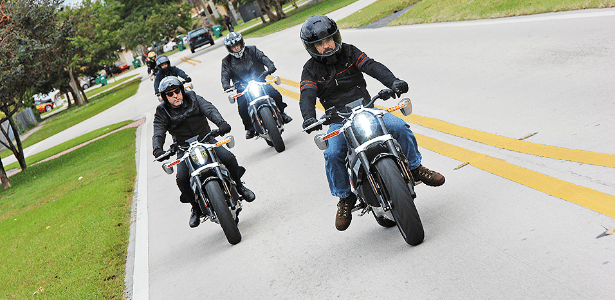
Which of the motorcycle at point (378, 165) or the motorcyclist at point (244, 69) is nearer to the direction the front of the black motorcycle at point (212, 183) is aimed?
the motorcycle

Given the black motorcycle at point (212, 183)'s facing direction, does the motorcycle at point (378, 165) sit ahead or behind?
ahead

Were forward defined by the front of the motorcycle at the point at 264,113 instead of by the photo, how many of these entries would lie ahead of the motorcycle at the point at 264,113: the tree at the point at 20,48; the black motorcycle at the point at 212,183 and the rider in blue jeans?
2

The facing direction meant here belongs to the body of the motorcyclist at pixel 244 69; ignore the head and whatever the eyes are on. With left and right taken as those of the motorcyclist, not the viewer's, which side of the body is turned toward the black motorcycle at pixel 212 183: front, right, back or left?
front

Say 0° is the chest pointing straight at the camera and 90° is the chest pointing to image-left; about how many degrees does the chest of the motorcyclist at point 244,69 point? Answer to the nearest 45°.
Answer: approximately 0°

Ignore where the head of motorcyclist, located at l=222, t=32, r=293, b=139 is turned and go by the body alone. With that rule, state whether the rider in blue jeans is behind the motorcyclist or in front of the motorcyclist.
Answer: in front

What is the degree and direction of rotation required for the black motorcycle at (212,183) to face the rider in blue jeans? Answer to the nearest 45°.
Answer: approximately 45° to its left

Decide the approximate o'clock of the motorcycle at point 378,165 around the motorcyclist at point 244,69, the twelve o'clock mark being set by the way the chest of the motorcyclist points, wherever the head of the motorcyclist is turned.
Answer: The motorcycle is roughly at 12 o'clock from the motorcyclist.

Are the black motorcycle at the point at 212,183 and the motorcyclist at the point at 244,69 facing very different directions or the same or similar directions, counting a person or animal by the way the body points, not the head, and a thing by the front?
same or similar directions

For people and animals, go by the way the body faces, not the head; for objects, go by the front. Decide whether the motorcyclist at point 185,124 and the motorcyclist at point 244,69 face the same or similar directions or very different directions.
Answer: same or similar directions

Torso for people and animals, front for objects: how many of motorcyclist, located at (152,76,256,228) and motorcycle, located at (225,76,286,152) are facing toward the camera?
2

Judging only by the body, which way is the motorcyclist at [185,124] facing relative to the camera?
toward the camera

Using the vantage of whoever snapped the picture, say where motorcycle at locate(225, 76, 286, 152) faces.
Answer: facing the viewer

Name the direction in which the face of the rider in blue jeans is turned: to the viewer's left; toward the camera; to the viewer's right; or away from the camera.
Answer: toward the camera

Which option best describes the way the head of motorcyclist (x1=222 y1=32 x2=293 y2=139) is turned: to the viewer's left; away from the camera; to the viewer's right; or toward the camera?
toward the camera
